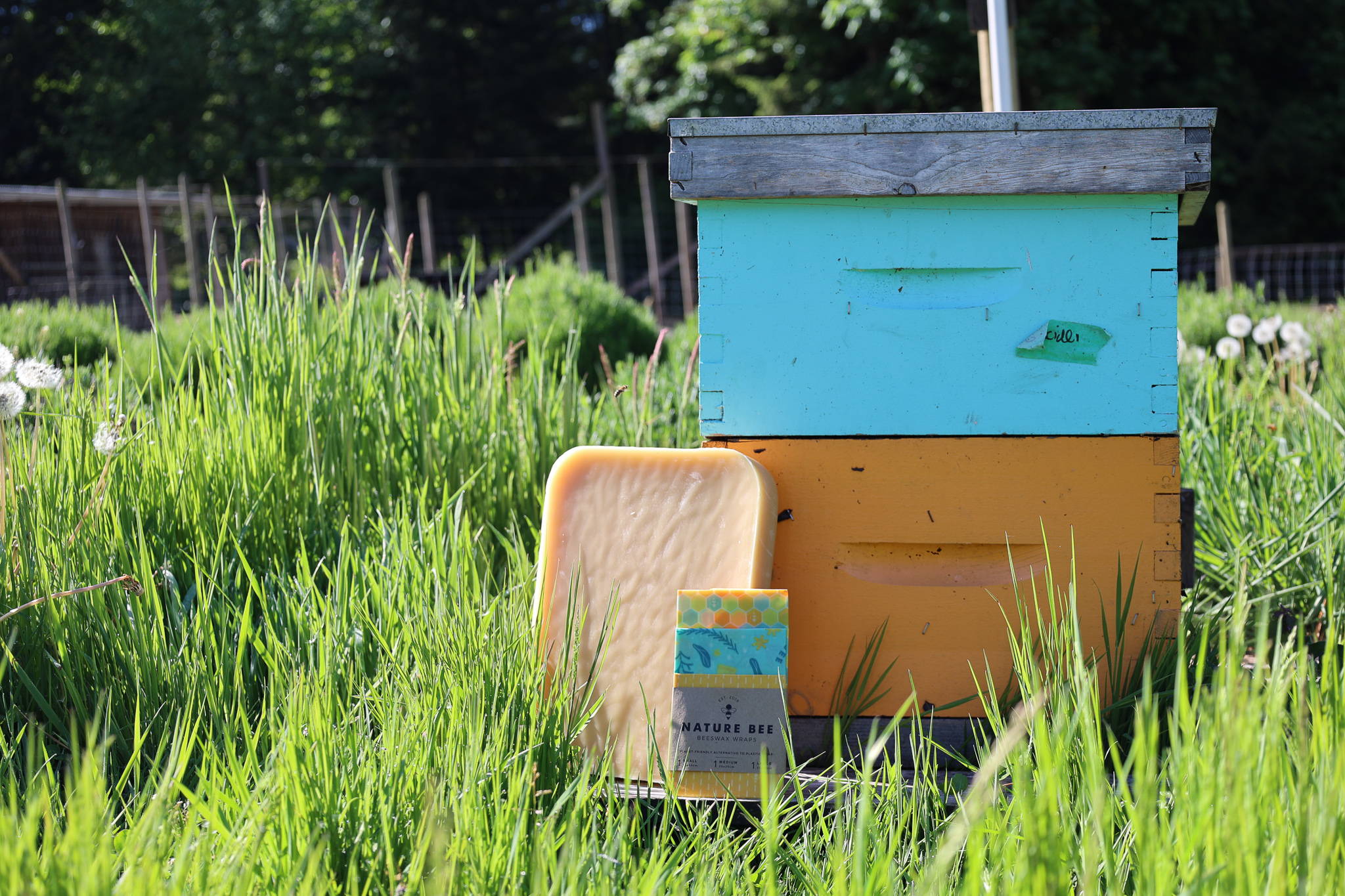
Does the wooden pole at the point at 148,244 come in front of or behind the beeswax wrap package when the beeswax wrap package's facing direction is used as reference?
behind

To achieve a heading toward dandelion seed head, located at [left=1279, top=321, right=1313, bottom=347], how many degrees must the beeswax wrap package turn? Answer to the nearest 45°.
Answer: approximately 135° to its left

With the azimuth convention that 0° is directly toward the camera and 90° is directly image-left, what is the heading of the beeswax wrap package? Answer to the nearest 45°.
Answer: approximately 0°

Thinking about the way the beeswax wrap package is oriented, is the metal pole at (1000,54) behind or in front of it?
behind

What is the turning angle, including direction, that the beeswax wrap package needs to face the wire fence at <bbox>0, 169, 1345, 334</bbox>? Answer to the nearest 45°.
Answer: approximately 180°

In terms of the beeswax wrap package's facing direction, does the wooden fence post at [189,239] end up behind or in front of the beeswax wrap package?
behind

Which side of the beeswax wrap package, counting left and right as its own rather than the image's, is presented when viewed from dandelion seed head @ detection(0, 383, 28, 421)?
right

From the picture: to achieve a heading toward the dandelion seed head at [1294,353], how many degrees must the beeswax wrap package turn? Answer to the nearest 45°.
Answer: approximately 135° to its left
